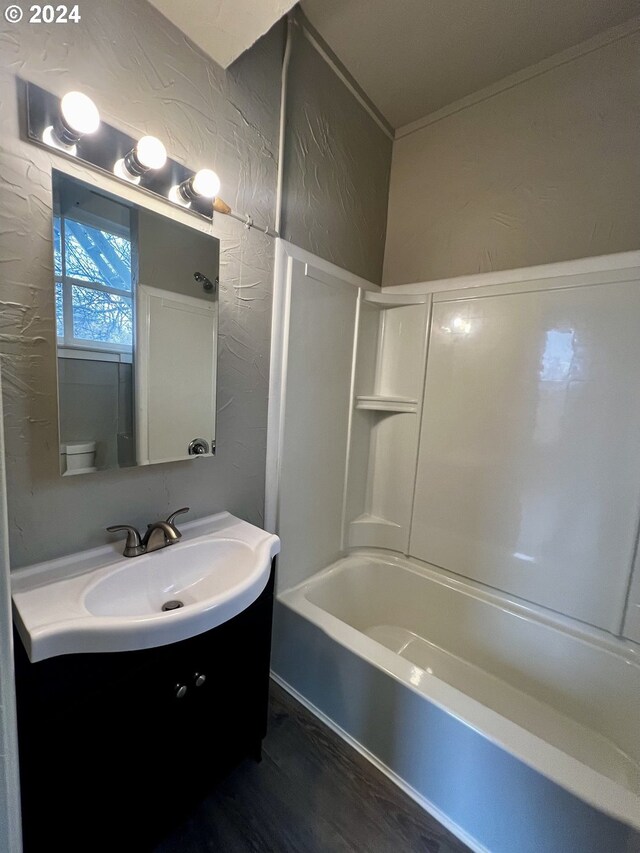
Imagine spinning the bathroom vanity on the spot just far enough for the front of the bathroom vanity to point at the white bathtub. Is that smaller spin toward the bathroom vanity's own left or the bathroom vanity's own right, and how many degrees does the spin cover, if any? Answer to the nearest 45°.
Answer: approximately 45° to the bathroom vanity's own left

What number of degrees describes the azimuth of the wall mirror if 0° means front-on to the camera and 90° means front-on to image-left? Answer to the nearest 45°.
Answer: approximately 315°

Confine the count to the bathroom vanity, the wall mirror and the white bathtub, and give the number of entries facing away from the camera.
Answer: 0

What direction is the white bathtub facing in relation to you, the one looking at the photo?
facing the viewer and to the left of the viewer

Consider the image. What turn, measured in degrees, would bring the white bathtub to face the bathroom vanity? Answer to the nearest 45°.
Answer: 0° — it already faces it

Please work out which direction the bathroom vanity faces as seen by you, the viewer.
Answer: facing the viewer and to the right of the viewer

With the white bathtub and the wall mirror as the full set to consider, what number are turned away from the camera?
0

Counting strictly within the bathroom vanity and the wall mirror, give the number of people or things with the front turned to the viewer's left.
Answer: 0
